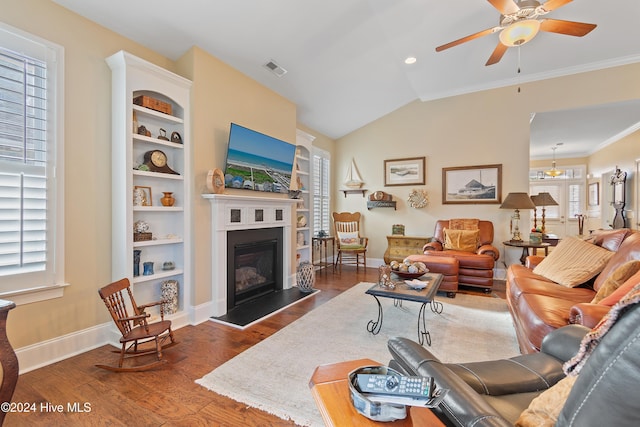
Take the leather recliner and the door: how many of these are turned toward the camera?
1

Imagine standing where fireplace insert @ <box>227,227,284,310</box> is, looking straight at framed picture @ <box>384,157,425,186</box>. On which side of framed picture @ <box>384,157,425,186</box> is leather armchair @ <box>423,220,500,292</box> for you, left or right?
right

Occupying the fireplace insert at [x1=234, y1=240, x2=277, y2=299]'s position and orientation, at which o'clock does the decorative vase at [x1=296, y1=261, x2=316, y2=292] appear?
The decorative vase is roughly at 10 o'clock from the fireplace insert.

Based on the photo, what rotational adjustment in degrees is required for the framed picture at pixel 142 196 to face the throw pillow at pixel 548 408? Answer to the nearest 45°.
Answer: approximately 45° to its right

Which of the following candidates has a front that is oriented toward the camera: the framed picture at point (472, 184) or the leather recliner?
the framed picture

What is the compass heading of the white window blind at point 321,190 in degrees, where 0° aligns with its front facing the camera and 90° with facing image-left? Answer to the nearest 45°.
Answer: approximately 315°

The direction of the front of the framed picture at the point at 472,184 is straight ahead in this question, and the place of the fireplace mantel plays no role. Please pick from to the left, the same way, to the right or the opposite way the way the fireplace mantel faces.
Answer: to the left

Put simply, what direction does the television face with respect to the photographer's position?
facing the viewer and to the right of the viewer

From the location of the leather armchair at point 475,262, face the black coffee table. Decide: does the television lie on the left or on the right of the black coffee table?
right

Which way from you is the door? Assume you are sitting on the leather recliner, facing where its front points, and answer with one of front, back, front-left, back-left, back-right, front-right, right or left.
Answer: front-right

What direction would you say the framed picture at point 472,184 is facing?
toward the camera

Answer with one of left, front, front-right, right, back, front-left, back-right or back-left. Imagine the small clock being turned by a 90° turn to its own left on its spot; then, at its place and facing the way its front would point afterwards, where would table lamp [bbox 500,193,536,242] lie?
front-right

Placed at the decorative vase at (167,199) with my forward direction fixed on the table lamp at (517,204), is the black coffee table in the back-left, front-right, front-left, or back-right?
front-right

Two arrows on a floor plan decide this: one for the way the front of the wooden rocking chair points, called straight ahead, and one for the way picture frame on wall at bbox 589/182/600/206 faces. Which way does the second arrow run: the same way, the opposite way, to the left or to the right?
the opposite way

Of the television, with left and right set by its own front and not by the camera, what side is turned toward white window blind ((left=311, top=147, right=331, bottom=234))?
left

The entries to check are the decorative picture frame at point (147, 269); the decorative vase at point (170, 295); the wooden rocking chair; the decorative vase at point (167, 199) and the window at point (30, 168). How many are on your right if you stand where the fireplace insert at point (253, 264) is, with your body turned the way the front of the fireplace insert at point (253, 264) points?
5

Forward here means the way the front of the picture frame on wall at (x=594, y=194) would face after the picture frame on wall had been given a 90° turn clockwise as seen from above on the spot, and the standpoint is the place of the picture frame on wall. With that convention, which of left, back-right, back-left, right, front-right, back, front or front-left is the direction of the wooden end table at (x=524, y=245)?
back-left

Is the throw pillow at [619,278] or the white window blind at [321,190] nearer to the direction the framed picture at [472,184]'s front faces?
the throw pillow

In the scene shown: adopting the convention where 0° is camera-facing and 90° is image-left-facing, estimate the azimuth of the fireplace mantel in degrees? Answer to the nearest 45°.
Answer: approximately 315°
